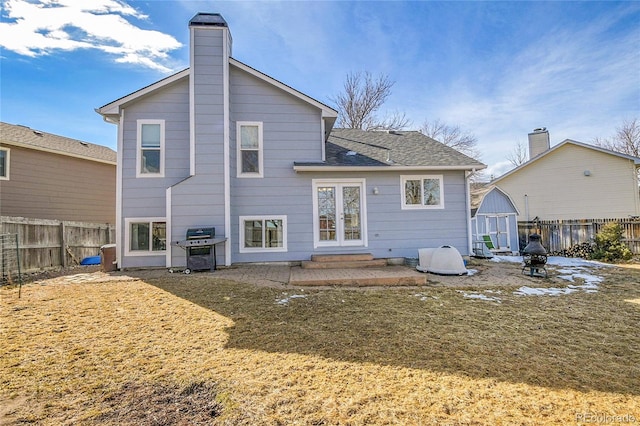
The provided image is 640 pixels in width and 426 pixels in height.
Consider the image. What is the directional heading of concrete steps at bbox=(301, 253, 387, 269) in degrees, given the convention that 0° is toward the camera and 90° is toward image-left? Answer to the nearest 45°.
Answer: approximately 0°

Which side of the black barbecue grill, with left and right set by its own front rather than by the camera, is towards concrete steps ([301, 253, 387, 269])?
left

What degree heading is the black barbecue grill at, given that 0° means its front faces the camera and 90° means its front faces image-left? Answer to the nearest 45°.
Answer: approximately 0°

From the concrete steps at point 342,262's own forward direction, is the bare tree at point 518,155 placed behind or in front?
behind

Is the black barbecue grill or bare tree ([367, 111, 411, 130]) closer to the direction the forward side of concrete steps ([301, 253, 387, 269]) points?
the black barbecue grill

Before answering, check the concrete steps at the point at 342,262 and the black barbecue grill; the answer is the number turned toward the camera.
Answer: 2

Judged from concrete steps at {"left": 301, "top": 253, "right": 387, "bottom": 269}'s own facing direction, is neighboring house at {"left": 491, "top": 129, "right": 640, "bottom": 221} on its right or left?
on its left

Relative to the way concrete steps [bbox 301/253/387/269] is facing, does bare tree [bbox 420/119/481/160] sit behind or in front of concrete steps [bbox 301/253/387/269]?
behind

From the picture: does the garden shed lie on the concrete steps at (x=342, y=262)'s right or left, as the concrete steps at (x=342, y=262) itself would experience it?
on its left

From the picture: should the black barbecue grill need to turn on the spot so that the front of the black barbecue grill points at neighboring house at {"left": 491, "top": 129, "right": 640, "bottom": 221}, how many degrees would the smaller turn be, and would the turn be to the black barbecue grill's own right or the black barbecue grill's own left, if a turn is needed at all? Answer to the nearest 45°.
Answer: approximately 90° to the black barbecue grill's own left

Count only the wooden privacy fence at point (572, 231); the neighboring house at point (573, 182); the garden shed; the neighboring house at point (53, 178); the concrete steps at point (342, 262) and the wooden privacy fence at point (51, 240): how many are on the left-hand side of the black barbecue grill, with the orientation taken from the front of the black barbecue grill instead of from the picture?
4
